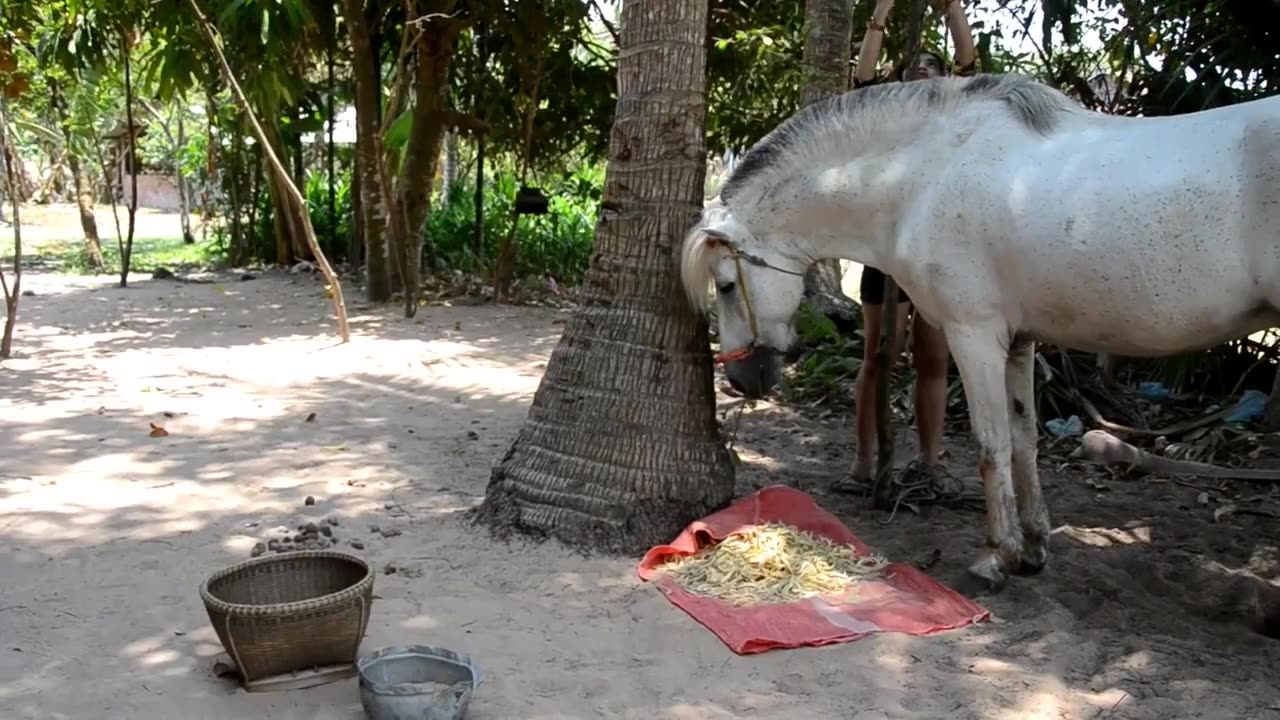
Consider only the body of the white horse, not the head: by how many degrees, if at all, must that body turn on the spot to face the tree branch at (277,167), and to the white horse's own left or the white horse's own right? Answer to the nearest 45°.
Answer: approximately 45° to the white horse's own right

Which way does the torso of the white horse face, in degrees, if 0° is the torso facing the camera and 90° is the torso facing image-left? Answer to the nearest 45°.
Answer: approximately 90°

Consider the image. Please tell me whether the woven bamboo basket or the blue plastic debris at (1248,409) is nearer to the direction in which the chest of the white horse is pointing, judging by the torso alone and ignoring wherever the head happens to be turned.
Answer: the woven bamboo basket

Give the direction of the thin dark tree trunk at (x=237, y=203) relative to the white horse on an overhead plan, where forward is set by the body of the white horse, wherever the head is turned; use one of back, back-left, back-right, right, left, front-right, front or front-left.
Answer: front-right

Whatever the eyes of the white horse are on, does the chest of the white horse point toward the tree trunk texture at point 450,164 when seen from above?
no

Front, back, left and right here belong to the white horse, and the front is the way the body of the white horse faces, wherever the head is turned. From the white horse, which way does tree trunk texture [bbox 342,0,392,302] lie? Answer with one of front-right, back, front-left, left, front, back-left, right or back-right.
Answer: front-right

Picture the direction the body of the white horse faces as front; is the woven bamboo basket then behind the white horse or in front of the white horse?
in front

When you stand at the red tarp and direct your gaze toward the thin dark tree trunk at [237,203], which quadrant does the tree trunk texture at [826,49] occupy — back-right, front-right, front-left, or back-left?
front-right

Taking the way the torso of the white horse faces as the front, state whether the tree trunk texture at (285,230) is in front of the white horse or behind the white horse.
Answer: in front

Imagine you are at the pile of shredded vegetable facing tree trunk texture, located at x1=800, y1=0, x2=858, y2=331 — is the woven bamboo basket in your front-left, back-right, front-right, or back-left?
back-left

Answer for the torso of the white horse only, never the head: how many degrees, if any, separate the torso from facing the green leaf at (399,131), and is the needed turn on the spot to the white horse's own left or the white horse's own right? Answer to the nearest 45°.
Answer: approximately 45° to the white horse's own right

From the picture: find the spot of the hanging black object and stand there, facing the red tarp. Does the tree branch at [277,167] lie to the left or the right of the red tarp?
right

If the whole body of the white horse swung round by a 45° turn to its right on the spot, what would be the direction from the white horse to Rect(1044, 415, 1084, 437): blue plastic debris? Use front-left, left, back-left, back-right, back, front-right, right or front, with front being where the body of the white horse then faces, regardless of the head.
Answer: front-right

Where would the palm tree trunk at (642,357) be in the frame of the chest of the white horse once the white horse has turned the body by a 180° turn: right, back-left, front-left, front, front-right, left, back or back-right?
back

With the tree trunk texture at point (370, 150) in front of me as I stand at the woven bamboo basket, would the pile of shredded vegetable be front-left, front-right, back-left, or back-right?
front-right
